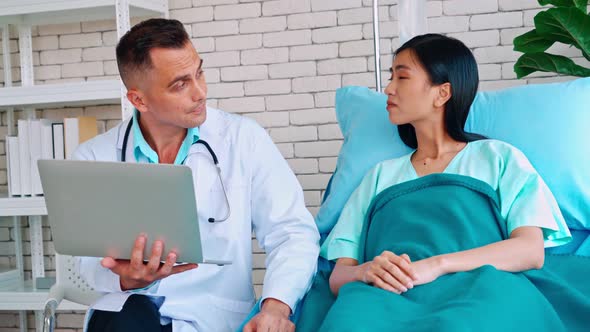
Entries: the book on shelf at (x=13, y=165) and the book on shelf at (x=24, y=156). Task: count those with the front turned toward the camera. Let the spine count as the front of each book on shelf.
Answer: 2

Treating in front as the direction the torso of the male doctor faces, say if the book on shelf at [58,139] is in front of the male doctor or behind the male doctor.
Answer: behind

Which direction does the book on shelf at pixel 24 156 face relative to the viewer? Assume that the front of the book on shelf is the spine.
toward the camera

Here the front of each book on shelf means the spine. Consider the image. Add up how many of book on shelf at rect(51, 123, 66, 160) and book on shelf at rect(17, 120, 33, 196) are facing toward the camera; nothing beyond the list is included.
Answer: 2

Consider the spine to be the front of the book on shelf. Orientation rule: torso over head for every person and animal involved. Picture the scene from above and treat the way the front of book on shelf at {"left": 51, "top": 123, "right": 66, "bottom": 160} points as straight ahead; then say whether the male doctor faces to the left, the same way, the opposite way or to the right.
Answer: the same way

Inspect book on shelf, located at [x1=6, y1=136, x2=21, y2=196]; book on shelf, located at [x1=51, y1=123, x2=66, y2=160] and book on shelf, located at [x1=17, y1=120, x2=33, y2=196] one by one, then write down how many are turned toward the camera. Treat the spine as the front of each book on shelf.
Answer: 3

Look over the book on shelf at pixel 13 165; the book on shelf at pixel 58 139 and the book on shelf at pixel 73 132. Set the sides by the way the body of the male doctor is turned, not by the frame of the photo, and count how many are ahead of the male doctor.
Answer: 0

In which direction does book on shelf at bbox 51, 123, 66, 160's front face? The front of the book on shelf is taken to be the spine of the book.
toward the camera

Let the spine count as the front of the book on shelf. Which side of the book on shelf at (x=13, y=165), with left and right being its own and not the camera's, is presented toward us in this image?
front

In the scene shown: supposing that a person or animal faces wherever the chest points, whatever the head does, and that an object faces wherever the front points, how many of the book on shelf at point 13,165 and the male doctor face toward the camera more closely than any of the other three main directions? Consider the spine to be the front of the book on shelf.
2

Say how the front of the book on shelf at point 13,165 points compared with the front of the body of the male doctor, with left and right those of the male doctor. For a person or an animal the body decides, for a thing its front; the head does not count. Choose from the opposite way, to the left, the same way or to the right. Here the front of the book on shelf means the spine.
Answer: the same way

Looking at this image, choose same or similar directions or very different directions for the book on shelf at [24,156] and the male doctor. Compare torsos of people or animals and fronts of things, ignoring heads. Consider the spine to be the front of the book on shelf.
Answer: same or similar directions

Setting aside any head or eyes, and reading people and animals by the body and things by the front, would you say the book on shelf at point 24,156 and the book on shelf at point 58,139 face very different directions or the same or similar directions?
same or similar directions

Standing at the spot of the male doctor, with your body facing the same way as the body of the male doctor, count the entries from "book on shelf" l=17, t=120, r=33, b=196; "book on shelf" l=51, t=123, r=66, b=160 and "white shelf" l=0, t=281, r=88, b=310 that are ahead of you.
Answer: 0

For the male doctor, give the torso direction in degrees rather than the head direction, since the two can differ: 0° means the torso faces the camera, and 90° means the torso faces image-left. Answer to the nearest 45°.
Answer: approximately 0°

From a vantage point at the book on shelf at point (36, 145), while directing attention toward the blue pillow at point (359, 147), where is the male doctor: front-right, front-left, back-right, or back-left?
front-right
